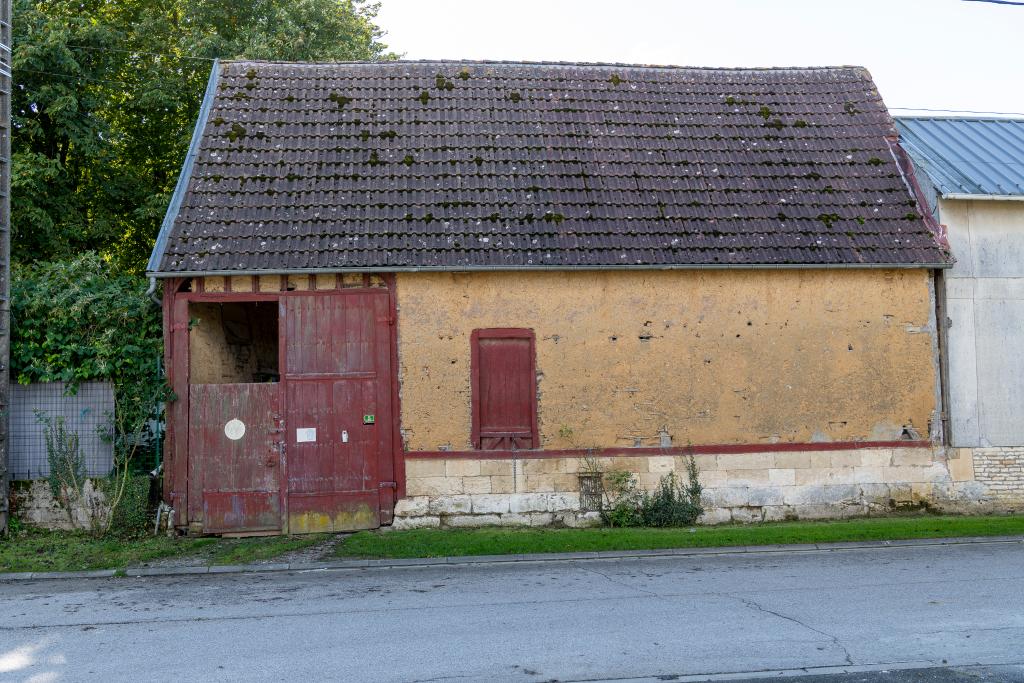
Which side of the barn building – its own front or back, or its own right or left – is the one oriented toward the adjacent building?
left

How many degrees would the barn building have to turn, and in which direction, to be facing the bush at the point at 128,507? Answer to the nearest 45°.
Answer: approximately 90° to its right

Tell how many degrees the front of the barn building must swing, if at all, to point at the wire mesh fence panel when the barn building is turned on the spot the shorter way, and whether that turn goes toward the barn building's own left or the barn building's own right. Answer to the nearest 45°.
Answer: approximately 90° to the barn building's own right

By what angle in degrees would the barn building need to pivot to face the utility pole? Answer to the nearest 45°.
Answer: approximately 90° to its right

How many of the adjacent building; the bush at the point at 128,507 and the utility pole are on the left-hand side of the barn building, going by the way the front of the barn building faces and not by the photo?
1

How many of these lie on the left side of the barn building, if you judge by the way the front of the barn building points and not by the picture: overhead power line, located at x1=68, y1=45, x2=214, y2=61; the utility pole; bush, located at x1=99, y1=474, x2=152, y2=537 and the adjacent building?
1

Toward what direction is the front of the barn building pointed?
toward the camera

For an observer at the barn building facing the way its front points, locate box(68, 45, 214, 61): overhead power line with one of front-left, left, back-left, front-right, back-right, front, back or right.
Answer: back-right

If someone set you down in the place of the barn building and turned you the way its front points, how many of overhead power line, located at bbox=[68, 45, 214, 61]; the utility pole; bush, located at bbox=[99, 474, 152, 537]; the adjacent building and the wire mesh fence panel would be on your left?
1
